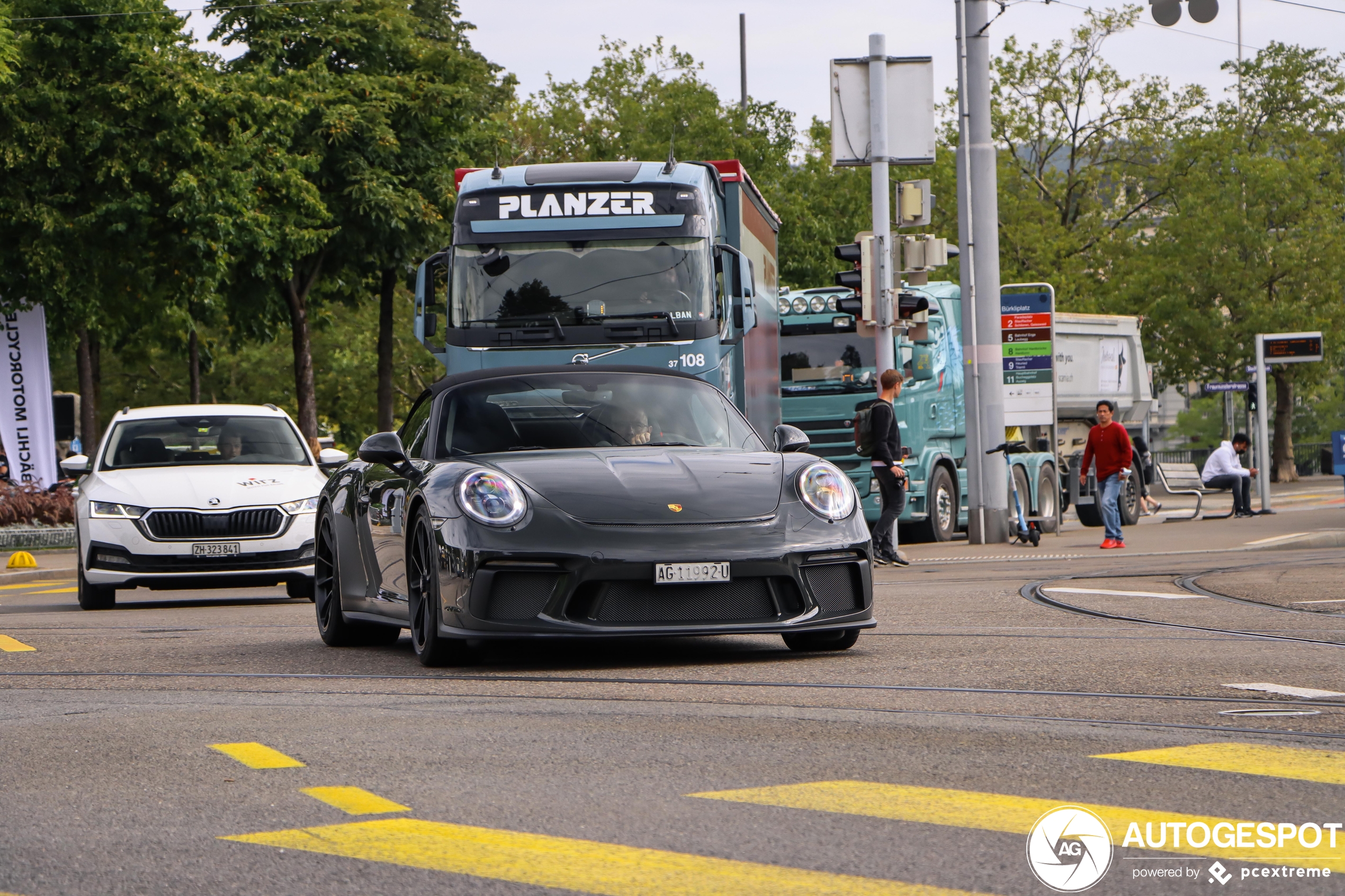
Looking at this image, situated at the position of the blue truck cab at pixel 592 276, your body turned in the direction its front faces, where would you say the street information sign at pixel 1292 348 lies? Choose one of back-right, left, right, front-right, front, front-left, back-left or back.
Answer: back-left

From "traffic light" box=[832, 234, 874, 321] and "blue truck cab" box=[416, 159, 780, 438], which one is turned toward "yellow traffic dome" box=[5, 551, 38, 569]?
the traffic light

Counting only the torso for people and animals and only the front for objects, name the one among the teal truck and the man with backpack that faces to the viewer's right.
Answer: the man with backpack

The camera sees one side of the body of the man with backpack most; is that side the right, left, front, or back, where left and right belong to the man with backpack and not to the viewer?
right
